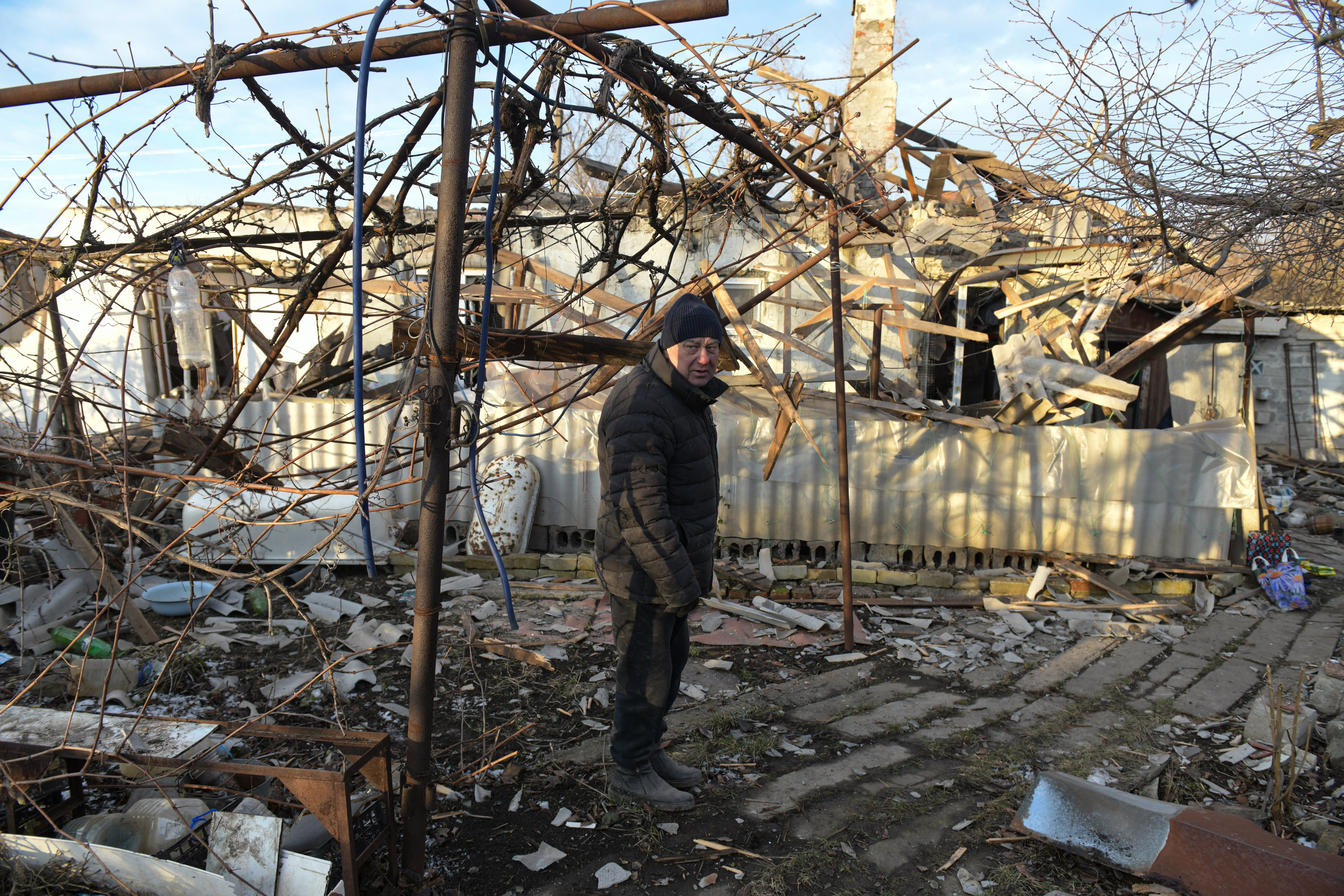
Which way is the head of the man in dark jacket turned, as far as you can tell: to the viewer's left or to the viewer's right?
to the viewer's right

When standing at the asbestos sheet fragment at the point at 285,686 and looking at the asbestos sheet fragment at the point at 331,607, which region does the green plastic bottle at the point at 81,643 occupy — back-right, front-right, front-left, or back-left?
front-left

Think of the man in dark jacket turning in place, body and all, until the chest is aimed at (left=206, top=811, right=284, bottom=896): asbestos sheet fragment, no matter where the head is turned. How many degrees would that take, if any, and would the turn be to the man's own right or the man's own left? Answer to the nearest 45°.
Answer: approximately 135° to the man's own right

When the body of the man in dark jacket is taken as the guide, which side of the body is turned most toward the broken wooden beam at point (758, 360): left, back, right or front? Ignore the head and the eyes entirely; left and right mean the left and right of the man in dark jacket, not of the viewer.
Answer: left

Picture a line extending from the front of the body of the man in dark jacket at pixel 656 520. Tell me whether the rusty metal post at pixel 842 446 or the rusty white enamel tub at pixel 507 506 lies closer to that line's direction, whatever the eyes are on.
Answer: the rusty metal post

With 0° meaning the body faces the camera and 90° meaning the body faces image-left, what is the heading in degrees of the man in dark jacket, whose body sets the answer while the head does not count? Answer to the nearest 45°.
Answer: approximately 270°

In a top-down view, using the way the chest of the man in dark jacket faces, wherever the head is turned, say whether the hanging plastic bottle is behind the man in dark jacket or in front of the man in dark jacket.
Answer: behind

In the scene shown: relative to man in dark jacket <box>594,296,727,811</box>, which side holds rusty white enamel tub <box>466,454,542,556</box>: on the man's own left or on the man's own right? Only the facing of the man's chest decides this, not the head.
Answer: on the man's own left

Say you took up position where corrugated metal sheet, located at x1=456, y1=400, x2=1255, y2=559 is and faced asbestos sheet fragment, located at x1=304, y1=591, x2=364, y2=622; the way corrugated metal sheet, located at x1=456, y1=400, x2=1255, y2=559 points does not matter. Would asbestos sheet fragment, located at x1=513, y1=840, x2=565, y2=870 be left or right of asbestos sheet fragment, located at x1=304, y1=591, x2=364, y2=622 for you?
left

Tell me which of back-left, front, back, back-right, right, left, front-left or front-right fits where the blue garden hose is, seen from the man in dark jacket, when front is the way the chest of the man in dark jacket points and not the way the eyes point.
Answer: back-right

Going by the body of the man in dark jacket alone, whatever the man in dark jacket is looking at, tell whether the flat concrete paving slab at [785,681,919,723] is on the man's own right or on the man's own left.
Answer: on the man's own left

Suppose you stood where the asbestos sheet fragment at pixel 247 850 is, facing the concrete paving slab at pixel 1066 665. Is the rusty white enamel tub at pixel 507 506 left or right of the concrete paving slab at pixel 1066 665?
left
